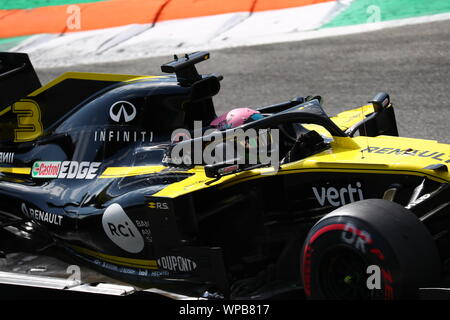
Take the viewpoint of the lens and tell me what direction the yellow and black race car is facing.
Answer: facing the viewer and to the right of the viewer
